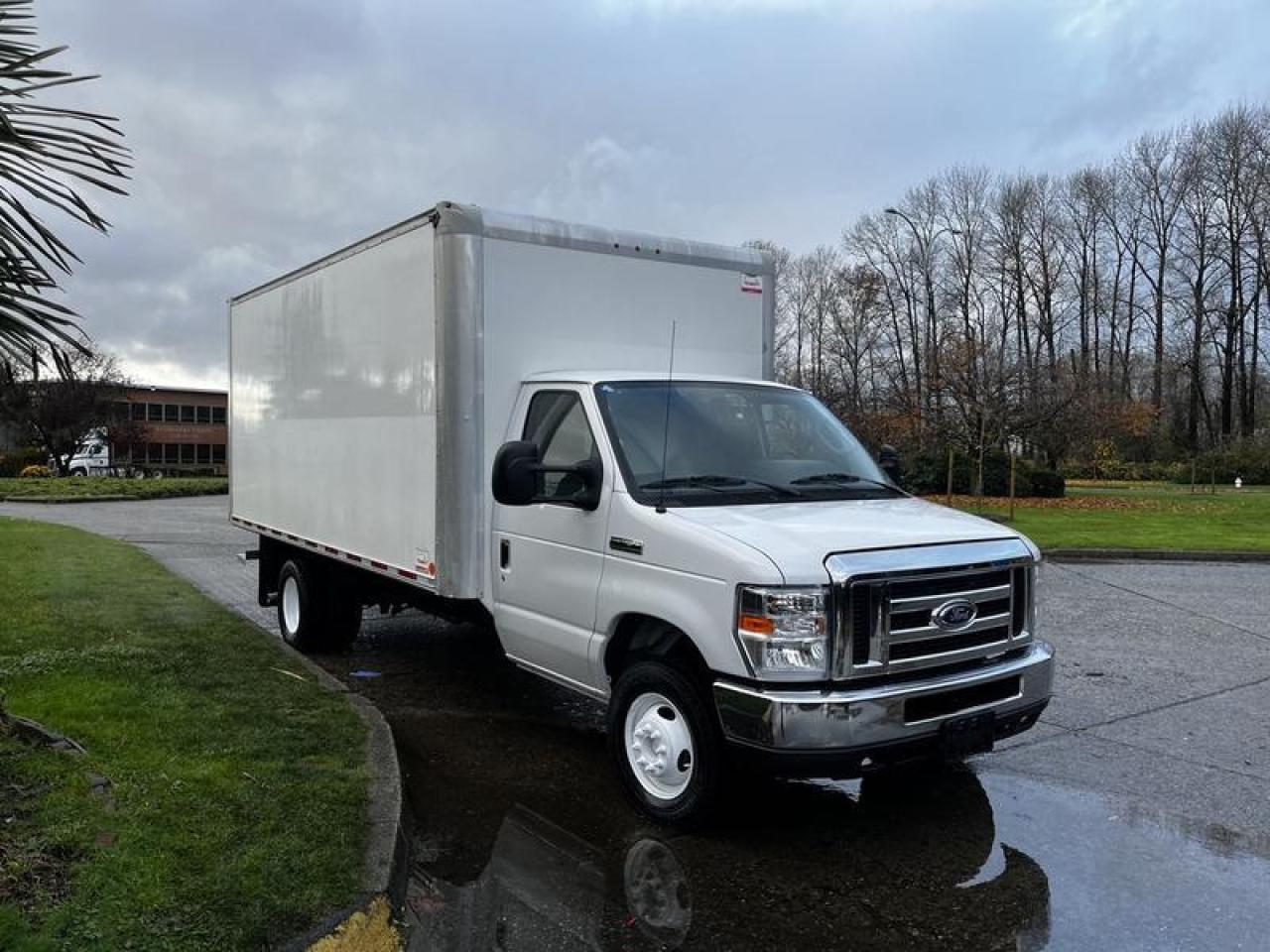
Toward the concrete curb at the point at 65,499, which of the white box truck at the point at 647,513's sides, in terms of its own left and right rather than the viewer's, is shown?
back

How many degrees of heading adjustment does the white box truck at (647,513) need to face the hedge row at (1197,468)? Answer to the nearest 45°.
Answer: approximately 90° to its left

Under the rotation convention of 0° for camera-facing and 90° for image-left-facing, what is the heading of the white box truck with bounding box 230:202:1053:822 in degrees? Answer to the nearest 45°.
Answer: approximately 315°

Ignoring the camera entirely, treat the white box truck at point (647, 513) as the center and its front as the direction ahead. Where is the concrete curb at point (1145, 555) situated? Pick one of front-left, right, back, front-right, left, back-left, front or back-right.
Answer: left

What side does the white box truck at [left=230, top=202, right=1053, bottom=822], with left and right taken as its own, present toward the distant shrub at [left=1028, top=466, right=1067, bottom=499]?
left
